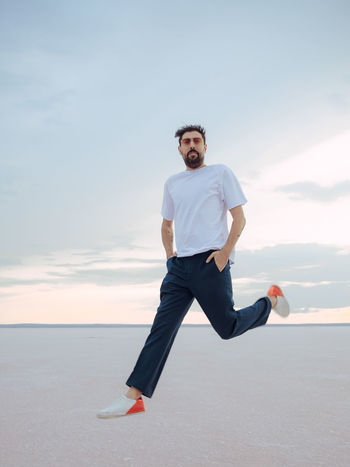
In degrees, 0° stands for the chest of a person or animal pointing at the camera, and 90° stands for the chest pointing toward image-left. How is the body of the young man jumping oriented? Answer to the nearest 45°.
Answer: approximately 45°
